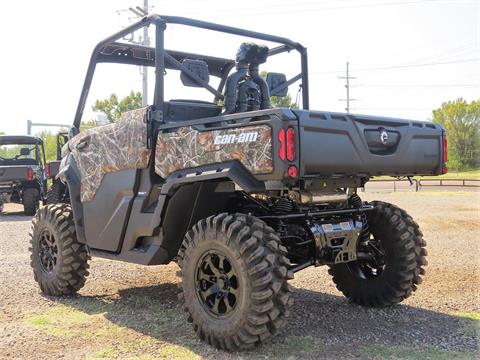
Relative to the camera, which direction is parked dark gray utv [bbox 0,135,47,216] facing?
away from the camera

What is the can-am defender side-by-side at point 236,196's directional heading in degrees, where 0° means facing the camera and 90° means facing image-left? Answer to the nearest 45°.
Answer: approximately 135°

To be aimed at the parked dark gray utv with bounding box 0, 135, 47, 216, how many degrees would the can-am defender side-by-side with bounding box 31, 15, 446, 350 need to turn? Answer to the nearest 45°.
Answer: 0° — it already faces it

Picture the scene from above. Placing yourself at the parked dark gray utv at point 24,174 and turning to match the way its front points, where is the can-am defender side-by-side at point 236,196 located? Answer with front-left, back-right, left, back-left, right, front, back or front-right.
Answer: back
